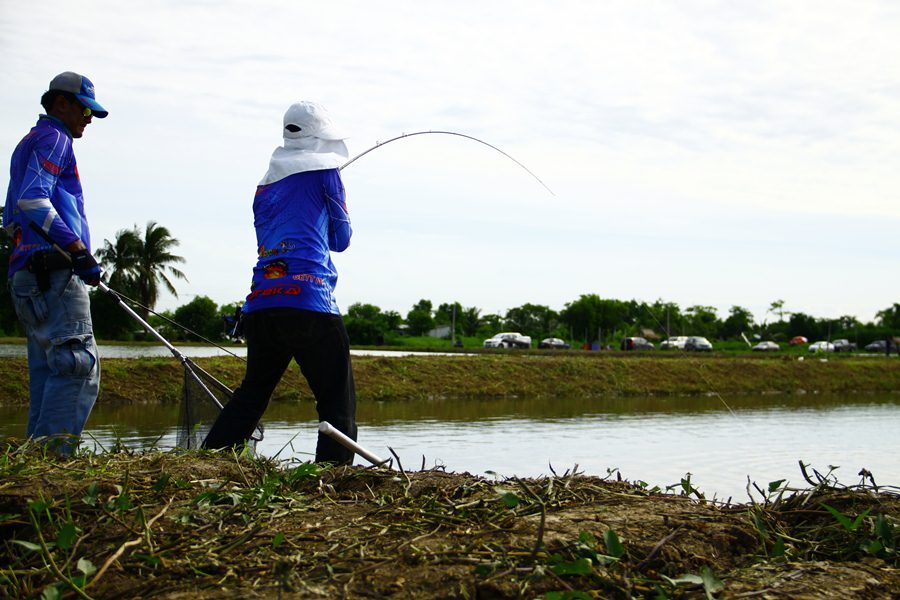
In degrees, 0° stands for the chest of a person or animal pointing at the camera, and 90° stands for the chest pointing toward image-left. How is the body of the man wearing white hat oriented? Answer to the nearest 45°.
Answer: approximately 225°

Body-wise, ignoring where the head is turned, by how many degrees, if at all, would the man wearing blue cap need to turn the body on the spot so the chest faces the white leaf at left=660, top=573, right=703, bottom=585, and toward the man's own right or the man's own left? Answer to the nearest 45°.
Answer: approximately 45° to the man's own right

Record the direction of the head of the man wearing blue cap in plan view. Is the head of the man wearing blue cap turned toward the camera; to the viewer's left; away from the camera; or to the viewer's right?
to the viewer's right

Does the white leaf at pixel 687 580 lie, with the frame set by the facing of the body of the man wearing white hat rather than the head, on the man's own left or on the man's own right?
on the man's own right

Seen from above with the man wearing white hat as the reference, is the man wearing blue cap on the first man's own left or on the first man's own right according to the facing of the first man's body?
on the first man's own left

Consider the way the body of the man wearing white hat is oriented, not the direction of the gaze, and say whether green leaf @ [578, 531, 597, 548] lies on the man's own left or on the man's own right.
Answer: on the man's own right

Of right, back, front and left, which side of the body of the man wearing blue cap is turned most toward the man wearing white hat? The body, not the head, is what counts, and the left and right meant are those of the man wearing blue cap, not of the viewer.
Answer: front

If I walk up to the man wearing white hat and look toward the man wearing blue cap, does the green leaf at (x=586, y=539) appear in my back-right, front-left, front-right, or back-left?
back-left

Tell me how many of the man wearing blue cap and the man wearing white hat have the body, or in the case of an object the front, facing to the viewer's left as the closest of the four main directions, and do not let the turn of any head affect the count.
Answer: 0

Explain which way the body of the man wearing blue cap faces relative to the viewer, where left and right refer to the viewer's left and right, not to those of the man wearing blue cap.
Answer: facing to the right of the viewer

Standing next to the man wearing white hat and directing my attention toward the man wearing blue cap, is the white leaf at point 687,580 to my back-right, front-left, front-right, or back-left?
back-left

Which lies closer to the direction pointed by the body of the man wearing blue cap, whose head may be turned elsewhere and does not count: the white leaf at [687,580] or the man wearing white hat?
the man wearing white hat
